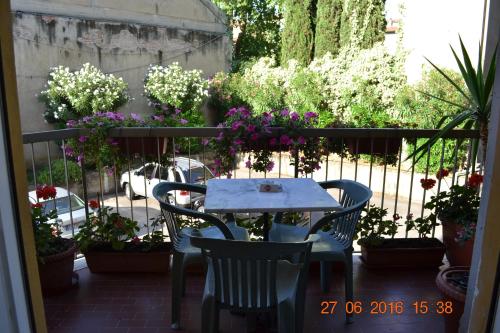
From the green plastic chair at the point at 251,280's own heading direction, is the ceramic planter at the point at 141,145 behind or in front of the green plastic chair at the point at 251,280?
in front

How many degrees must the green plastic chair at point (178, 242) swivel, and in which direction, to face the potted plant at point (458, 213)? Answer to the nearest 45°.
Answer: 0° — it already faces it

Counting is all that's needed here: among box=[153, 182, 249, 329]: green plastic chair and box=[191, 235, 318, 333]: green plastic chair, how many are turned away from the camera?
1

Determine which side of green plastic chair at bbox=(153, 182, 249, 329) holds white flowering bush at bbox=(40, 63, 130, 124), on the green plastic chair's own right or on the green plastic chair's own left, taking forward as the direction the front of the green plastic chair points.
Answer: on the green plastic chair's own left

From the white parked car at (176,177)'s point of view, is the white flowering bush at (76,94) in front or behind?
in front

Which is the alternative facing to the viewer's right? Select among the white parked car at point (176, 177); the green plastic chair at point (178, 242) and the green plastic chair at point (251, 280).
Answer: the green plastic chair at point (178, 242)

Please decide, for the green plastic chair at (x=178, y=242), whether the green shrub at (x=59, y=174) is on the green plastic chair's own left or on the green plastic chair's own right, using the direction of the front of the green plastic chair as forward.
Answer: on the green plastic chair's own left

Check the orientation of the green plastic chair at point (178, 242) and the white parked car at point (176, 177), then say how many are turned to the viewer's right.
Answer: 1

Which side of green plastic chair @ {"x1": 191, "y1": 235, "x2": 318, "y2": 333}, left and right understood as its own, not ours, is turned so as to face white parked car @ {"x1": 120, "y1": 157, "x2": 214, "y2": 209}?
front

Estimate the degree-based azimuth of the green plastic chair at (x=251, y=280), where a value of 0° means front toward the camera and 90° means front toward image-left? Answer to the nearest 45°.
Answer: approximately 180°

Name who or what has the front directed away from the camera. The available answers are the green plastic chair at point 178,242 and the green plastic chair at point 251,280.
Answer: the green plastic chair at point 251,280

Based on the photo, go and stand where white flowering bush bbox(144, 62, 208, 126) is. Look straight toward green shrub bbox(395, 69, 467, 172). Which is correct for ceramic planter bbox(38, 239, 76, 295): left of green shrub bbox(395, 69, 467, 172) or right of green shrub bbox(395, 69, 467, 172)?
right

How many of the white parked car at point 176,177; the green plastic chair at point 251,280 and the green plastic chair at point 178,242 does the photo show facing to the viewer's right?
1

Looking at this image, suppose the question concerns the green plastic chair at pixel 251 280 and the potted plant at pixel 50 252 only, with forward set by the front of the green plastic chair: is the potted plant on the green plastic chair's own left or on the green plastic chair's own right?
on the green plastic chair's own left

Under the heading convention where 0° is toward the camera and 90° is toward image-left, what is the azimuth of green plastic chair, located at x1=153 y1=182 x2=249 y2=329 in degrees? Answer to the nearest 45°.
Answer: approximately 270°

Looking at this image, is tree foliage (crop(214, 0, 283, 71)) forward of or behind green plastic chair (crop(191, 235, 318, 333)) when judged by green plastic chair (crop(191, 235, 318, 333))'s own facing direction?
forward

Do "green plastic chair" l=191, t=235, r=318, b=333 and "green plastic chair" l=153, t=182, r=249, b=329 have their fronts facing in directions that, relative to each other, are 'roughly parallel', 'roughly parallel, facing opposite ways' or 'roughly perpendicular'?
roughly perpendicular

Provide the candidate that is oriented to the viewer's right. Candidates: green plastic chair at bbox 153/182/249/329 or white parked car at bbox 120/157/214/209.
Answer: the green plastic chair
